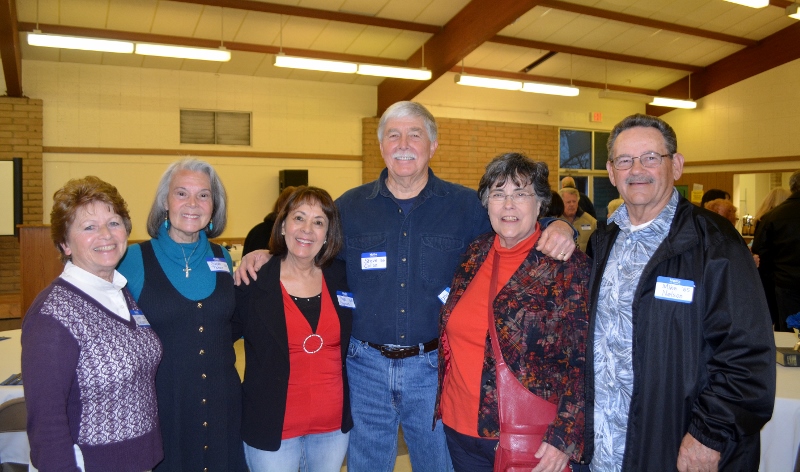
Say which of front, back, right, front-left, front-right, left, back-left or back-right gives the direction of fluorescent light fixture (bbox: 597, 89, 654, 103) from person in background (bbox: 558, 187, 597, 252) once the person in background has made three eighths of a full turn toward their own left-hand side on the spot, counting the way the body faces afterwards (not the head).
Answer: front-left

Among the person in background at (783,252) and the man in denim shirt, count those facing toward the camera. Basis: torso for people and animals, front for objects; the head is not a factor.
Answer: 1

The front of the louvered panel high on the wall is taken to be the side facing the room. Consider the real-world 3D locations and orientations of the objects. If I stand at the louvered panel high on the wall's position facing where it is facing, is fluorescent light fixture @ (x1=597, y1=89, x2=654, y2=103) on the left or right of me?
on my left

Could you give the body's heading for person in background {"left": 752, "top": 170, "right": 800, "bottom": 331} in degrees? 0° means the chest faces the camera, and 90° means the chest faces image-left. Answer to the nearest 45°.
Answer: approximately 180°

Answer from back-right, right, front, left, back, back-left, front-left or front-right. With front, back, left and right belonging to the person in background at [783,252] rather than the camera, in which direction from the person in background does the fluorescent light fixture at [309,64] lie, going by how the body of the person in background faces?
left

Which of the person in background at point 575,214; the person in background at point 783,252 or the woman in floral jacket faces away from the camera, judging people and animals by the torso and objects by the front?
the person in background at point 783,252

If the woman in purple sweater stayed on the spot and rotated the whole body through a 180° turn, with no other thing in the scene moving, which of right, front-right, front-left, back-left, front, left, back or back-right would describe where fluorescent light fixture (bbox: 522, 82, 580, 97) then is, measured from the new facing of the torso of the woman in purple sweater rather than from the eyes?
right

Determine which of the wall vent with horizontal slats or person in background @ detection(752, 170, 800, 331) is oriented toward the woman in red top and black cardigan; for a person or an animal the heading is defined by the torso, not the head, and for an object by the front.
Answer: the wall vent with horizontal slats

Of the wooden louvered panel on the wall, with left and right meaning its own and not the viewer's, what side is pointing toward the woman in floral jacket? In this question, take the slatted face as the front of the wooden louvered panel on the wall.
front
